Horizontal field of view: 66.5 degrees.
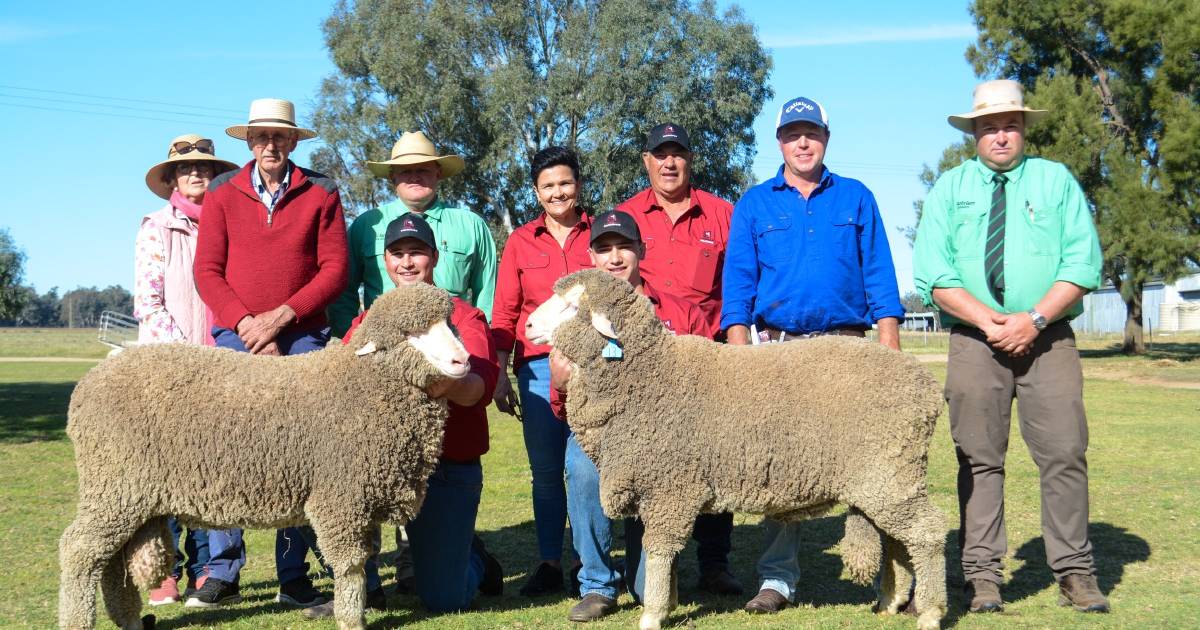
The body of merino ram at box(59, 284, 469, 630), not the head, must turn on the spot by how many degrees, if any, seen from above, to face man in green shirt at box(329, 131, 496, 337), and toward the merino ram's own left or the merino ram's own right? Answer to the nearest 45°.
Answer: approximately 45° to the merino ram's own left

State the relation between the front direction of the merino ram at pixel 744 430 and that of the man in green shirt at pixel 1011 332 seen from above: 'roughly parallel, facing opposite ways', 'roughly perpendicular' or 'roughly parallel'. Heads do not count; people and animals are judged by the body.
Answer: roughly perpendicular

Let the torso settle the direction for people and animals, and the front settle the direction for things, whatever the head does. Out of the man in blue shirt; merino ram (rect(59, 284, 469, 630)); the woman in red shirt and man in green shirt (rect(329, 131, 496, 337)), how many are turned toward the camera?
3

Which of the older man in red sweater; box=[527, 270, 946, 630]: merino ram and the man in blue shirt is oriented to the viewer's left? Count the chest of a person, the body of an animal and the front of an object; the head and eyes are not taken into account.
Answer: the merino ram

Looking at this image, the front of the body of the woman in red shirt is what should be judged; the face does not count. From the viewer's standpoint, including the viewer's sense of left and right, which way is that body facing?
facing the viewer

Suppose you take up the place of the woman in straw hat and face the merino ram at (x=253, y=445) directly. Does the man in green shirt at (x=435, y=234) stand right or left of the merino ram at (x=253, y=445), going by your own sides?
left

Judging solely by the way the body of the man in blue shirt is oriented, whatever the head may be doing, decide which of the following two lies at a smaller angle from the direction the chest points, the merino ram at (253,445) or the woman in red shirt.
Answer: the merino ram

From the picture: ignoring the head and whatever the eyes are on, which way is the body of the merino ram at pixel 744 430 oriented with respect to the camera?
to the viewer's left

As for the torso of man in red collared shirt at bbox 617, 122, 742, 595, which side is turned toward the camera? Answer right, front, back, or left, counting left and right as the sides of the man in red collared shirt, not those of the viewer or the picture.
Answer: front

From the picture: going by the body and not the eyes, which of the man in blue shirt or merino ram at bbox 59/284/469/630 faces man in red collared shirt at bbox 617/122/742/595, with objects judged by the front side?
the merino ram

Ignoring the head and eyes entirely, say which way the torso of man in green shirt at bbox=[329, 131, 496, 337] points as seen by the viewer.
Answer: toward the camera

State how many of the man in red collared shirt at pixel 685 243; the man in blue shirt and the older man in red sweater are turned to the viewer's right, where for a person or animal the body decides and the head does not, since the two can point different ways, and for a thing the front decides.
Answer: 0

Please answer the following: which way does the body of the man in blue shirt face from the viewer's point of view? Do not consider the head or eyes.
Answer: toward the camera
